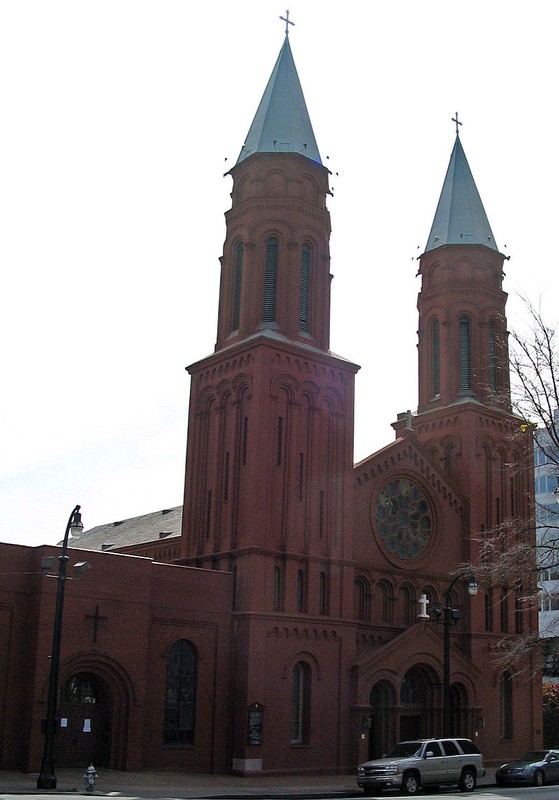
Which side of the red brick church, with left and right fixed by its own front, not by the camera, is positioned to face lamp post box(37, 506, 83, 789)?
right

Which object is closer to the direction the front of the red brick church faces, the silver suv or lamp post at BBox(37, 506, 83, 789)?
the silver suv

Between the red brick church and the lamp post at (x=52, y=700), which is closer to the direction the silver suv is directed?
the lamp post

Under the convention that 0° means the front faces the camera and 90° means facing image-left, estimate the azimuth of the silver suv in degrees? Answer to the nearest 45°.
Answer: approximately 45°

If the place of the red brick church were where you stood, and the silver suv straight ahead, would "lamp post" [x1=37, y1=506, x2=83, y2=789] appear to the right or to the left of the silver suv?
right

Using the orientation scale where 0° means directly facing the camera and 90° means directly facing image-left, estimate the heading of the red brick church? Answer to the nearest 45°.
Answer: approximately 315°

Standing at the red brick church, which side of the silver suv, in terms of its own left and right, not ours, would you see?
right

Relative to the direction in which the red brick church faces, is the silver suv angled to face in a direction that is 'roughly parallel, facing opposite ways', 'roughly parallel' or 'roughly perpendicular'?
roughly perpendicular

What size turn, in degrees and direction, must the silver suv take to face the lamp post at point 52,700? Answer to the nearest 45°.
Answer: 0° — it already faces it
